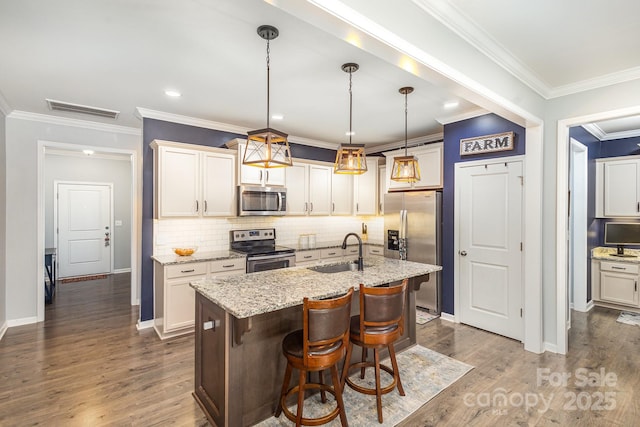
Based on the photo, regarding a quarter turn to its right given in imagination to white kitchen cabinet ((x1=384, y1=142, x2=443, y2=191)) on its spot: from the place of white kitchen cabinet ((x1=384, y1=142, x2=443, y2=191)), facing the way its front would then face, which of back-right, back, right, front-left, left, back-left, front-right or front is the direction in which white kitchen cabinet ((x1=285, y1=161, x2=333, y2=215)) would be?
front-left

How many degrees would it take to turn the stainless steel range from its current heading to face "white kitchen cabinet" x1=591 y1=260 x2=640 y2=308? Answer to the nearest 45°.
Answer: approximately 45° to its left

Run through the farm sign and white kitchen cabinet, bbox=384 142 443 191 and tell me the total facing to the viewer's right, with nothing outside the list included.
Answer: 0

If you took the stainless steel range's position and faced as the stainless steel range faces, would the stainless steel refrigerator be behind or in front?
in front

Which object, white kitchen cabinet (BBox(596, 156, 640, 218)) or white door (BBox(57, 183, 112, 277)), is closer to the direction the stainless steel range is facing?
the white kitchen cabinet

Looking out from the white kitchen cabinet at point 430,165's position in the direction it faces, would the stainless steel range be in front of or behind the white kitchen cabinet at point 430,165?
in front

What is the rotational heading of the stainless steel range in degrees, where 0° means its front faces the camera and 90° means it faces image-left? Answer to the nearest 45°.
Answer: approximately 315°

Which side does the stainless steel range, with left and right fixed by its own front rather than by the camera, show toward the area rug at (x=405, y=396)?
front
